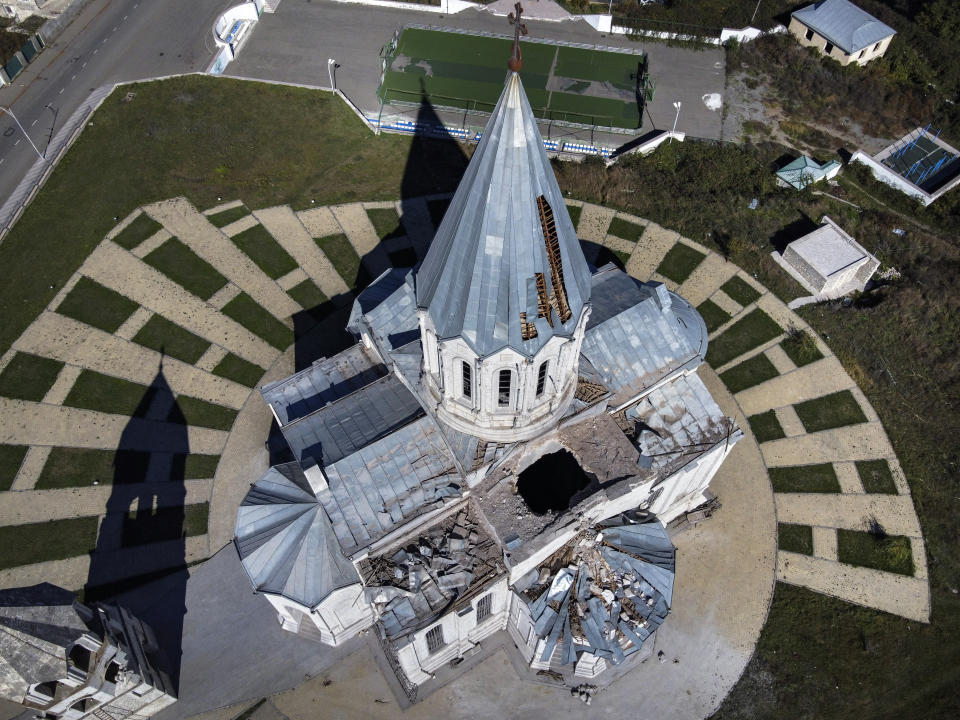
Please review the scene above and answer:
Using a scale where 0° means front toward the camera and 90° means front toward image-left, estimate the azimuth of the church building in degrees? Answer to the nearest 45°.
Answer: approximately 45°

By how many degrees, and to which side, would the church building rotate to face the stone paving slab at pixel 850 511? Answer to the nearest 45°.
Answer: approximately 180°

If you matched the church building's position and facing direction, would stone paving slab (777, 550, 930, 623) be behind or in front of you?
behind
